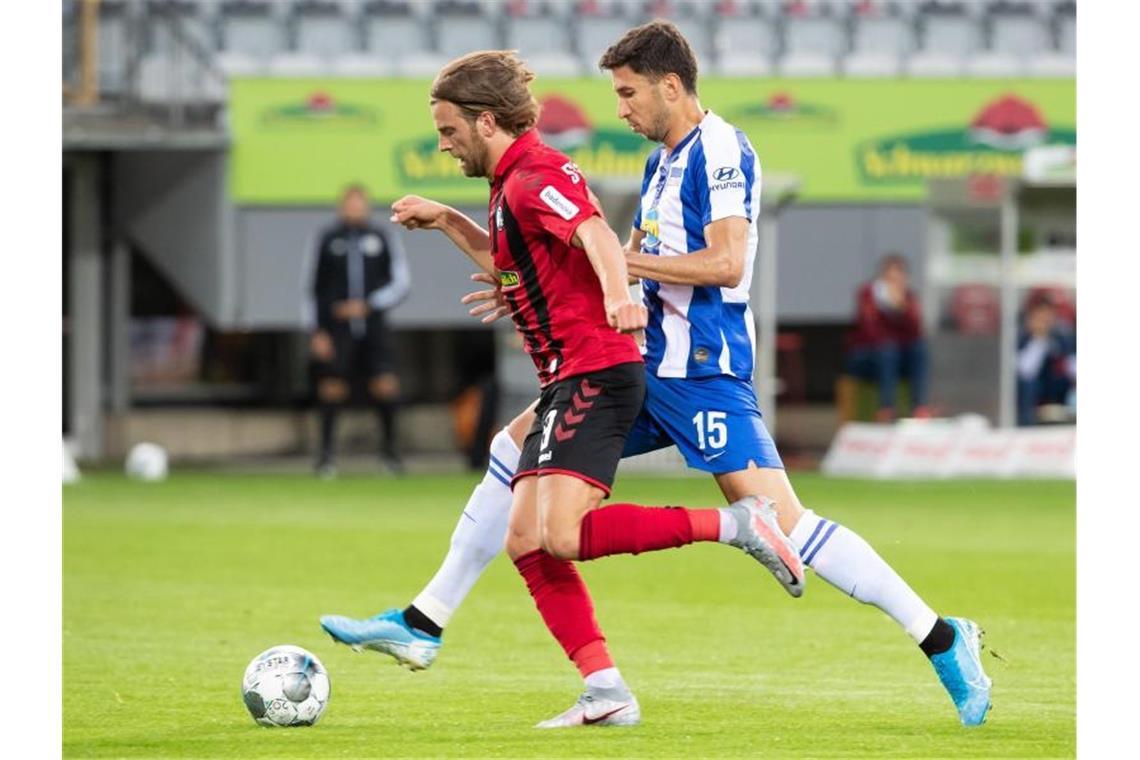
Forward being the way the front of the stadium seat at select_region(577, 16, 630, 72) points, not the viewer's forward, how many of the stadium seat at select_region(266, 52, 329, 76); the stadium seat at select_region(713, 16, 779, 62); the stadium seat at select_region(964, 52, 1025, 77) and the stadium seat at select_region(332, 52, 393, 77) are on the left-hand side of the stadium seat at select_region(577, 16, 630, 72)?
2

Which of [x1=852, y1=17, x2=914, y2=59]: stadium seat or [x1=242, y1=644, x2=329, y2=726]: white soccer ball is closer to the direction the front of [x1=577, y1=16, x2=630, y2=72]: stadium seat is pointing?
the white soccer ball

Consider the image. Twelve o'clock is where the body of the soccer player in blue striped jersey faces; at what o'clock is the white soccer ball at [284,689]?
The white soccer ball is roughly at 12 o'clock from the soccer player in blue striped jersey.

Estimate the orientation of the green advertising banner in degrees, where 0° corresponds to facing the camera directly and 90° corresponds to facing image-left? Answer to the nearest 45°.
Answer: approximately 0°

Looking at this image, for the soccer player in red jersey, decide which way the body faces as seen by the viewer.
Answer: to the viewer's left

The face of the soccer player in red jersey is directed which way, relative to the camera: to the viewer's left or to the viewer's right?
to the viewer's left

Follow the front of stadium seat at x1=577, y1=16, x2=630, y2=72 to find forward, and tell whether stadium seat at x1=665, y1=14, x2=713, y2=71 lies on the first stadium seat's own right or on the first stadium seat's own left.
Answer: on the first stadium seat's own left

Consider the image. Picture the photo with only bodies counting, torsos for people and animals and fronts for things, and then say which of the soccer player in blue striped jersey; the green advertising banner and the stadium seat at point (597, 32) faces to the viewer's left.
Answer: the soccer player in blue striped jersey

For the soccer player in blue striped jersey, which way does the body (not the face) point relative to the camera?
to the viewer's left

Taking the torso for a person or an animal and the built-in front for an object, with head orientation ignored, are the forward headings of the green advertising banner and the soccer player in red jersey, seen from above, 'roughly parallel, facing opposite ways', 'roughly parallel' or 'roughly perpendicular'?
roughly perpendicular

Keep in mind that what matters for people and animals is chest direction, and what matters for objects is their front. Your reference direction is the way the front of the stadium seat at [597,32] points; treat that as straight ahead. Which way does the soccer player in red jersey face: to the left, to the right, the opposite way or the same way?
to the right

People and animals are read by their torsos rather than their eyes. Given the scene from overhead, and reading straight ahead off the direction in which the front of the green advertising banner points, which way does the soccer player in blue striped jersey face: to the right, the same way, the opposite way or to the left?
to the right
